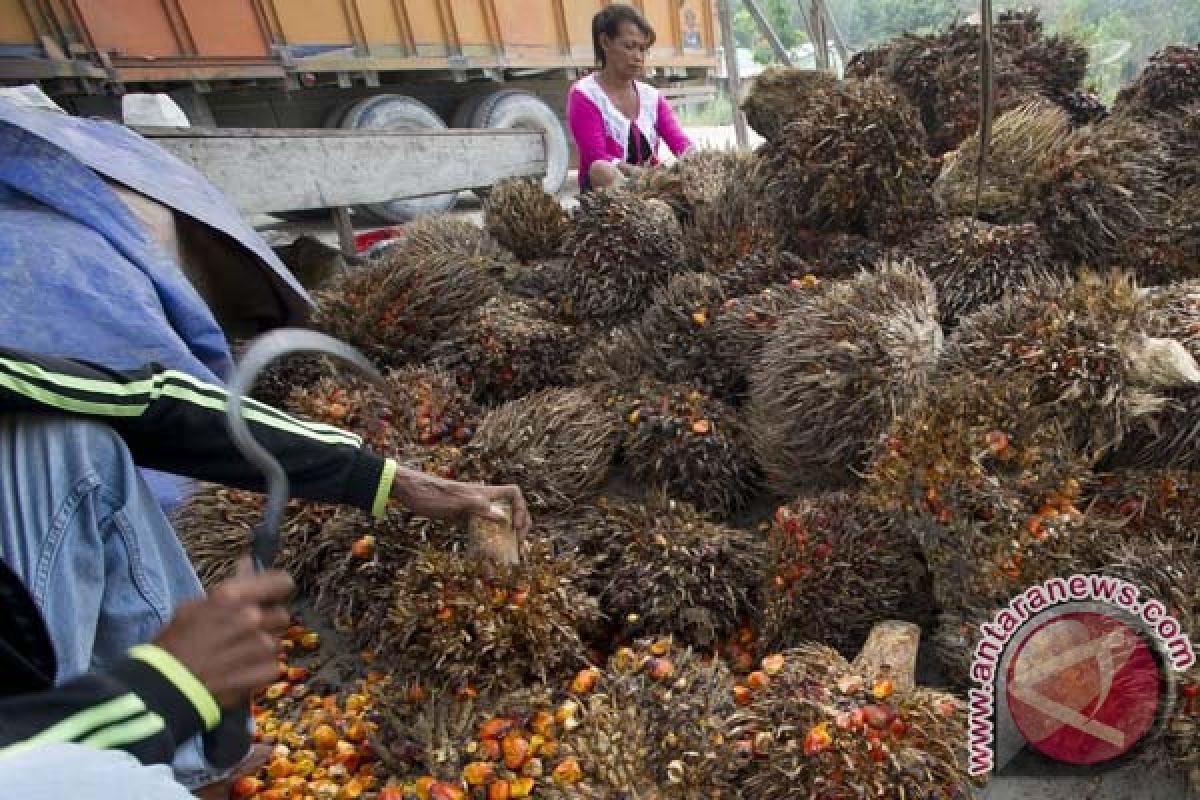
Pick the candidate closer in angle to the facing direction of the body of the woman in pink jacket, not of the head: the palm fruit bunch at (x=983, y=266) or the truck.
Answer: the palm fruit bunch

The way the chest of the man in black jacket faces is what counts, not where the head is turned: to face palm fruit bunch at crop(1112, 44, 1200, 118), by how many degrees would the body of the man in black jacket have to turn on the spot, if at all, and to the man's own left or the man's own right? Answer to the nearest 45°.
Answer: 0° — they already face it

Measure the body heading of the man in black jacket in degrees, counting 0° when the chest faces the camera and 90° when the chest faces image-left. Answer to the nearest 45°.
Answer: approximately 270°

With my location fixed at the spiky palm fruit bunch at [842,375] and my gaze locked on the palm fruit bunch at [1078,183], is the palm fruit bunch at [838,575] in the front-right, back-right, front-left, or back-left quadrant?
back-right

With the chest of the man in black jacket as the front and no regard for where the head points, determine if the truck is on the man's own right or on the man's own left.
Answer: on the man's own left

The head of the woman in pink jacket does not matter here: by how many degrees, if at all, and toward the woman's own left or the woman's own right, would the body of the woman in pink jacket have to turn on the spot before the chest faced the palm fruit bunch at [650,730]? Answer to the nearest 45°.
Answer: approximately 45° to the woman's own right

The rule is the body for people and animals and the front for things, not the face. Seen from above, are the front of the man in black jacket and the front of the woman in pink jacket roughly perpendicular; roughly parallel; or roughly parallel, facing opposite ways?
roughly perpendicular

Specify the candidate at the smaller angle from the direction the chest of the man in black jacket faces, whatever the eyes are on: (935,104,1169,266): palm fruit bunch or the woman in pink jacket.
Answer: the palm fruit bunch
